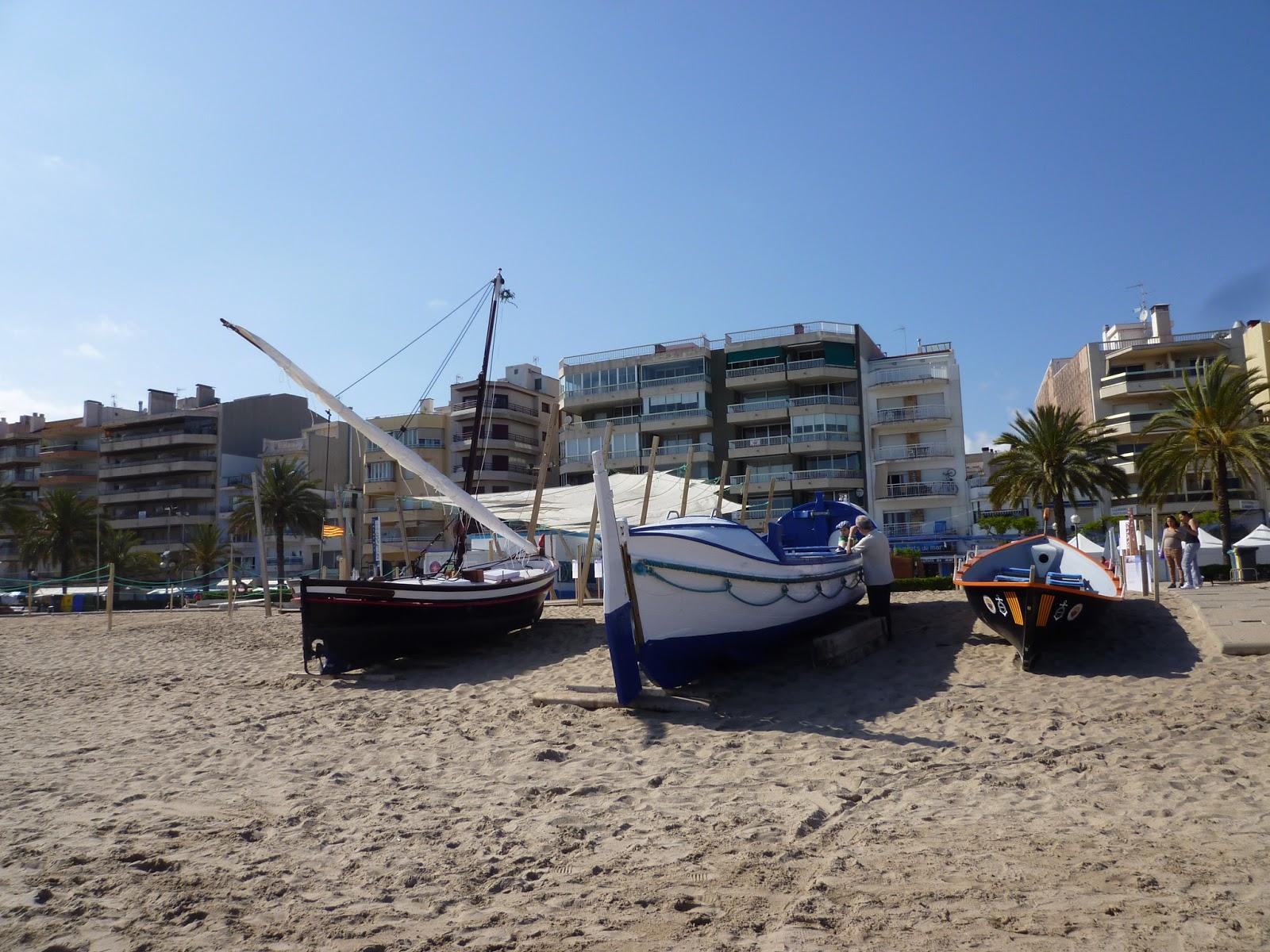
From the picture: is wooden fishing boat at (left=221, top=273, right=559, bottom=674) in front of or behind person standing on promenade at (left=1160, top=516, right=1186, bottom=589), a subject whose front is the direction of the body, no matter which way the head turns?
in front

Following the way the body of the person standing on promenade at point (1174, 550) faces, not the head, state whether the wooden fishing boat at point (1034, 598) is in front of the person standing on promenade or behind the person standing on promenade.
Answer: in front

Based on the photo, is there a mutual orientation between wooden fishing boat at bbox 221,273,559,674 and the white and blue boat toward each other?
no

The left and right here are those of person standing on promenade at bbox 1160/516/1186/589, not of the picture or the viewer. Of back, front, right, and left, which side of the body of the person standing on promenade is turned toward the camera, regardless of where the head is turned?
front

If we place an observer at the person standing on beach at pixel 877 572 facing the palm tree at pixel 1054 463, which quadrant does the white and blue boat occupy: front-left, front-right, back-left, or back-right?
back-left

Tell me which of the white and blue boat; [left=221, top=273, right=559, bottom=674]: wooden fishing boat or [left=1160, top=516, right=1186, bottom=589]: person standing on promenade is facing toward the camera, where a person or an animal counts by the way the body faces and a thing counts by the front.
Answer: the person standing on promenade

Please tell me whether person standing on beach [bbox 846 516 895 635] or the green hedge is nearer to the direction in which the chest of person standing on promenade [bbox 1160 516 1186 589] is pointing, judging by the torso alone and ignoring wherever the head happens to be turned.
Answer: the person standing on beach

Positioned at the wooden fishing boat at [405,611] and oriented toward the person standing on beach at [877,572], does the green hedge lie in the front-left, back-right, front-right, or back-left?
front-left

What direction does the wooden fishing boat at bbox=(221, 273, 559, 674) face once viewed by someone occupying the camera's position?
facing away from the viewer and to the right of the viewer

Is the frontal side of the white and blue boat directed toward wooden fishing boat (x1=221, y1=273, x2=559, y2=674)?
no

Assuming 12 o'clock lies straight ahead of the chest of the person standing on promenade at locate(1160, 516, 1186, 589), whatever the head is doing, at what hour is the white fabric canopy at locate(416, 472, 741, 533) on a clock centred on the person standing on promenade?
The white fabric canopy is roughly at 3 o'clock from the person standing on promenade.

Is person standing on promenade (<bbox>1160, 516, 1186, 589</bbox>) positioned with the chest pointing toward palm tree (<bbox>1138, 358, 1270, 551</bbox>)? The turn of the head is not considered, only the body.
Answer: no
